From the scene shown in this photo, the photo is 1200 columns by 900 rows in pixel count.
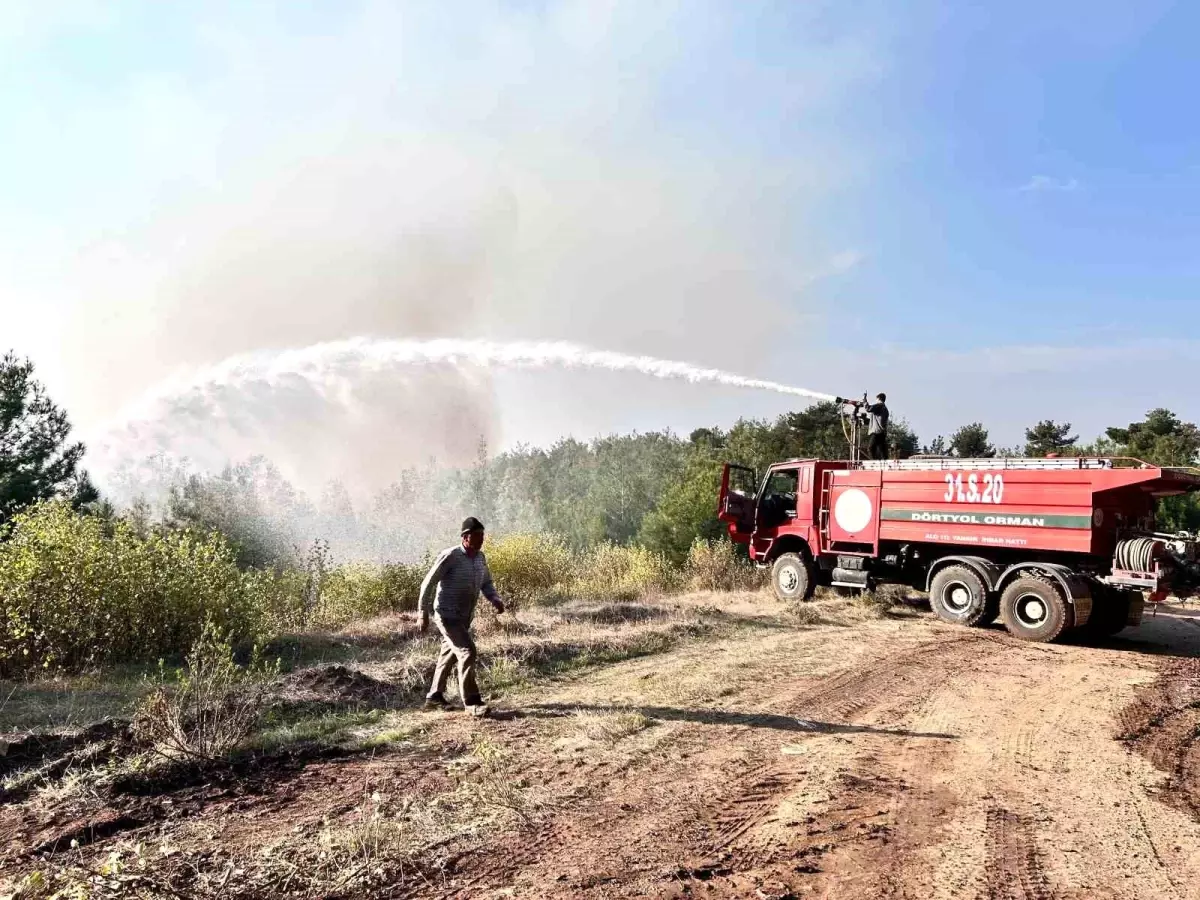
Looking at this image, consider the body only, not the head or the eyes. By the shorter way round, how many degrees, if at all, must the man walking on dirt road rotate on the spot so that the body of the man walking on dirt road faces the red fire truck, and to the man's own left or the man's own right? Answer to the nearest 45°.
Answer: approximately 90° to the man's own left

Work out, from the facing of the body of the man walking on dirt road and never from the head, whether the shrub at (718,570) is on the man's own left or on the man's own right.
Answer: on the man's own left

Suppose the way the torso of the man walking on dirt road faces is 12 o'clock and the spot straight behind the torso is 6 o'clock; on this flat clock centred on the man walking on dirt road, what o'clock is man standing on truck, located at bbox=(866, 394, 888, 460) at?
The man standing on truck is roughly at 9 o'clock from the man walking on dirt road.

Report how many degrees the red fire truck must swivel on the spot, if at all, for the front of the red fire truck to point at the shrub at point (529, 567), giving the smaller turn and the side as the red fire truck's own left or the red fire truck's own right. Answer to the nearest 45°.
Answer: approximately 45° to the red fire truck's own left

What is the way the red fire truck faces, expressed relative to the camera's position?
facing away from the viewer and to the left of the viewer

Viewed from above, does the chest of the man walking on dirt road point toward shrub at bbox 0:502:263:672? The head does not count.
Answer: no

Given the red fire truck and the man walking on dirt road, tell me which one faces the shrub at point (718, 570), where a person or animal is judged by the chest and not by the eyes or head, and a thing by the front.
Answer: the red fire truck

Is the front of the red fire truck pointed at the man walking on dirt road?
no

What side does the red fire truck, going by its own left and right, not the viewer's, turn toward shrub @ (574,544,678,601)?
front

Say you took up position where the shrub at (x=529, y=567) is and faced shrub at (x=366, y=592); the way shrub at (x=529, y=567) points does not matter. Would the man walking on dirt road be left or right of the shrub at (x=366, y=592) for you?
left

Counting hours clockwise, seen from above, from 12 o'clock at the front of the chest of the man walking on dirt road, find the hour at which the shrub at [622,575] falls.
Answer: The shrub is roughly at 8 o'clock from the man walking on dirt road.

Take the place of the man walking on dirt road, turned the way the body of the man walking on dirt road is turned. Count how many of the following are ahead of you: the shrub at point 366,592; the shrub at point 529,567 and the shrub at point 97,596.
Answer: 0
